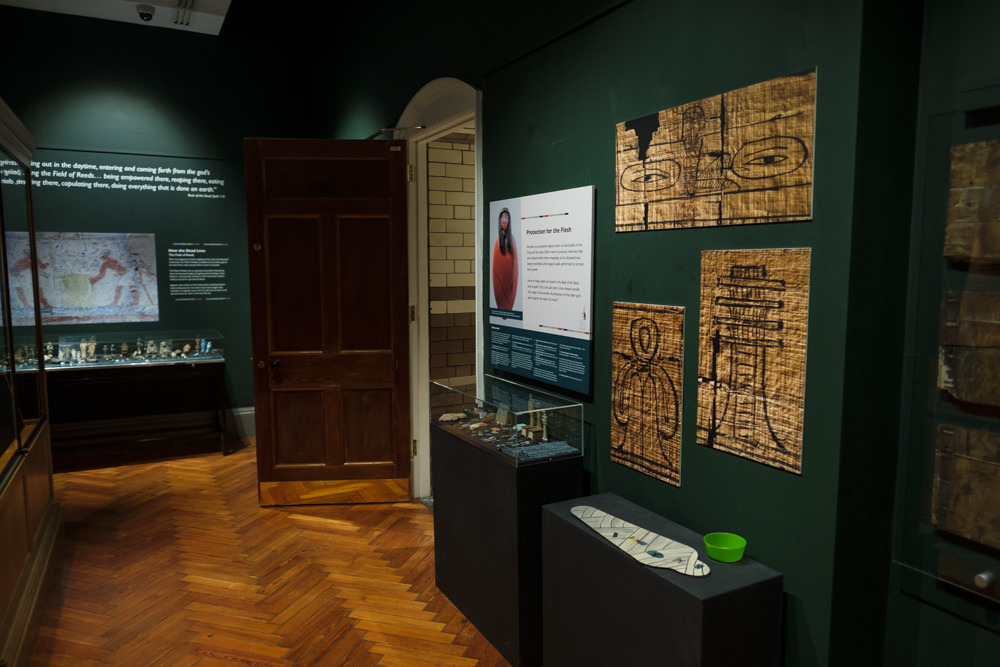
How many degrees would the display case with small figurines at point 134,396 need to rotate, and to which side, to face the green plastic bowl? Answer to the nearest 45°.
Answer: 0° — it already faces it

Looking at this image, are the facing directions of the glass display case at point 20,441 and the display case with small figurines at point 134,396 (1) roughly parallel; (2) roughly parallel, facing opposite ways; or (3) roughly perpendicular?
roughly perpendicular

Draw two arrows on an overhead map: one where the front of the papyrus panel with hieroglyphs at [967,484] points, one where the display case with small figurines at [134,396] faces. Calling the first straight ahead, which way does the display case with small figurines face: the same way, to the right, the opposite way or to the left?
to the left

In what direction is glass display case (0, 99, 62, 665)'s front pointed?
to the viewer's right

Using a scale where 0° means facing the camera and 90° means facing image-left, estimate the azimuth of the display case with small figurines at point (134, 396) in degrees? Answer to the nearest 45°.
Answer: approximately 0°

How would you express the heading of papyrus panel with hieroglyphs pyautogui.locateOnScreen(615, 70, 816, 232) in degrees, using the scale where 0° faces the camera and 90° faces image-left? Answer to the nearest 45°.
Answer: approximately 45°

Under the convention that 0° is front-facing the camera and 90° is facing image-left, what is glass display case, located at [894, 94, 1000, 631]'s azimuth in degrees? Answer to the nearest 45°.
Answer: approximately 45°

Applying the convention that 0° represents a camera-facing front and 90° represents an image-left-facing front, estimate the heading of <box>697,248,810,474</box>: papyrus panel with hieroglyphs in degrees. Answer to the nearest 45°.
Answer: approximately 45°

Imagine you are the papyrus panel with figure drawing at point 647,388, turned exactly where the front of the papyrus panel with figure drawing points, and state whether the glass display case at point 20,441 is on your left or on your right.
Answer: on your right
